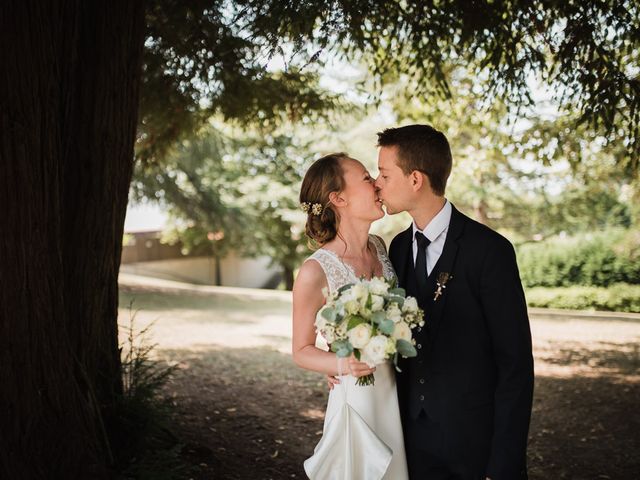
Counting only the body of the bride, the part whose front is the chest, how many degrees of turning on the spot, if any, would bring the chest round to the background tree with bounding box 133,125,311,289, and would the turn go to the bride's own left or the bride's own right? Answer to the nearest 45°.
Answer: approximately 135° to the bride's own left

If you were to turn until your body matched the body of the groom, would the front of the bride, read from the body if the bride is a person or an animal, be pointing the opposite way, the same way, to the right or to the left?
to the left

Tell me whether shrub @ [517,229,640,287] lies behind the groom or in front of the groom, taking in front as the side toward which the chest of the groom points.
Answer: behind

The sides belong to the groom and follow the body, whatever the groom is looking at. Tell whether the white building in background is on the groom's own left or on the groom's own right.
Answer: on the groom's own right

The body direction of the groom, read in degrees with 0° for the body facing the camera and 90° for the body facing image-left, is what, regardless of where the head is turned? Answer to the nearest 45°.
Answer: approximately 45°

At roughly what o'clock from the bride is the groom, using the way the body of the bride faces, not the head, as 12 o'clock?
The groom is roughly at 11 o'clock from the bride.

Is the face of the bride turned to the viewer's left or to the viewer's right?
to the viewer's right
